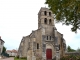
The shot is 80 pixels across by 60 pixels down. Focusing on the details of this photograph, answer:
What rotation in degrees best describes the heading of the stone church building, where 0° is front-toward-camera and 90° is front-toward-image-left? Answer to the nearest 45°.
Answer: approximately 315°

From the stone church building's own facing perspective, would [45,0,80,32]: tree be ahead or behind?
ahead
